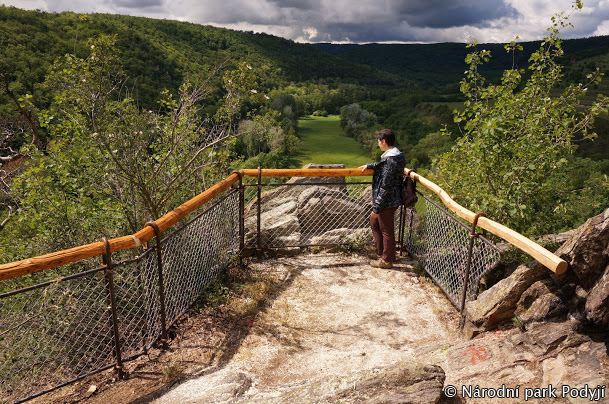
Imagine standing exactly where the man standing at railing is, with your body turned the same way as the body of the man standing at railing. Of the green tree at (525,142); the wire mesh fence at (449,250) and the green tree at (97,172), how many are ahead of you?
1

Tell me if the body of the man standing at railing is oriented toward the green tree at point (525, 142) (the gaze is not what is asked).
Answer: no

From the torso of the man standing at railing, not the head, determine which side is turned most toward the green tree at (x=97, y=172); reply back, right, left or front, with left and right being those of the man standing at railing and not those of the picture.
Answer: front

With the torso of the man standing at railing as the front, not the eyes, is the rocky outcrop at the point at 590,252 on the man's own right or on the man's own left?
on the man's own left

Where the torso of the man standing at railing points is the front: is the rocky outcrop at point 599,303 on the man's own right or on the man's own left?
on the man's own left

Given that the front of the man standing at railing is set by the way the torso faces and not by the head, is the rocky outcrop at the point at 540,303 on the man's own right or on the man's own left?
on the man's own left

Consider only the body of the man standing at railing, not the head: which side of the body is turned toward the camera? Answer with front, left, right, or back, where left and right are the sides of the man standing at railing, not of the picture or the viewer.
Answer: left

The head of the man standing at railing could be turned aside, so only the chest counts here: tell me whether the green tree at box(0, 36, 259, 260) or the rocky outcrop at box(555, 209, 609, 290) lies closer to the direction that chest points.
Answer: the green tree

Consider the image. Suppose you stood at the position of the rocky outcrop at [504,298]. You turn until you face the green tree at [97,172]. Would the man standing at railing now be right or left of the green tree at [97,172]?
right

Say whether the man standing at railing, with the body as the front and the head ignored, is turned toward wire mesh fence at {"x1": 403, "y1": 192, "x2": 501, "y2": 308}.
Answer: no

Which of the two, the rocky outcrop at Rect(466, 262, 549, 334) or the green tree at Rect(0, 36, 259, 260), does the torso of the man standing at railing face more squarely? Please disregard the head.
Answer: the green tree

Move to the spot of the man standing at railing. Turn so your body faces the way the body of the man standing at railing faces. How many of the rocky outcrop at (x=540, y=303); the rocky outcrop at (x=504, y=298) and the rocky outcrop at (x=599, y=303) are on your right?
0
